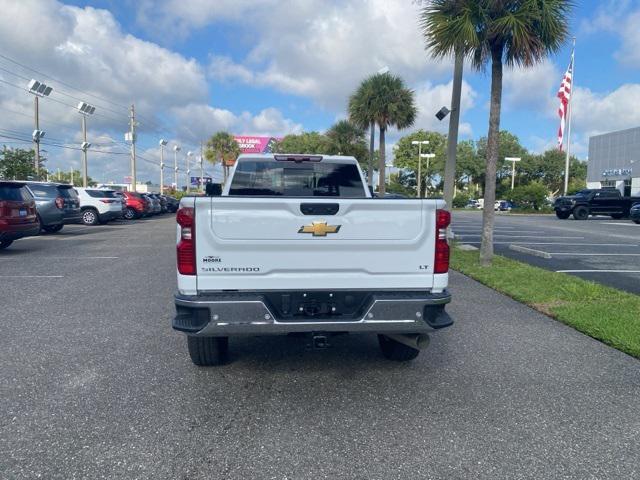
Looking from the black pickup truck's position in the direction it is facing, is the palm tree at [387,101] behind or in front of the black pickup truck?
in front

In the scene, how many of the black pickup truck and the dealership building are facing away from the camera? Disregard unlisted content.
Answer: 0

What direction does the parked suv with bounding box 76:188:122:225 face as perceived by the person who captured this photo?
facing away from the viewer and to the left of the viewer

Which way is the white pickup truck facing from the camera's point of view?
away from the camera

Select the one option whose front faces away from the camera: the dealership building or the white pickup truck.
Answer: the white pickup truck

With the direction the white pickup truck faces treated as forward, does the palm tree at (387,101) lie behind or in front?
in front

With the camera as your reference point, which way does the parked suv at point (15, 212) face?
facing away from the viewer and to the left of the viewer

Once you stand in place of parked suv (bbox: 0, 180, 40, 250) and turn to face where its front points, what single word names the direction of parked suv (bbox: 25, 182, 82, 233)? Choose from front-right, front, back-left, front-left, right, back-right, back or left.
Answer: front-right

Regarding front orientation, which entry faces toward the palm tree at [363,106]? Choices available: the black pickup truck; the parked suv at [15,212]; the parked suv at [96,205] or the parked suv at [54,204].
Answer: the black pickup truck

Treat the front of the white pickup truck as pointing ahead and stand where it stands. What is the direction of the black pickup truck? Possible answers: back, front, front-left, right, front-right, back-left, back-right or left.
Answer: front-right

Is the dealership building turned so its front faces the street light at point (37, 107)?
yes
